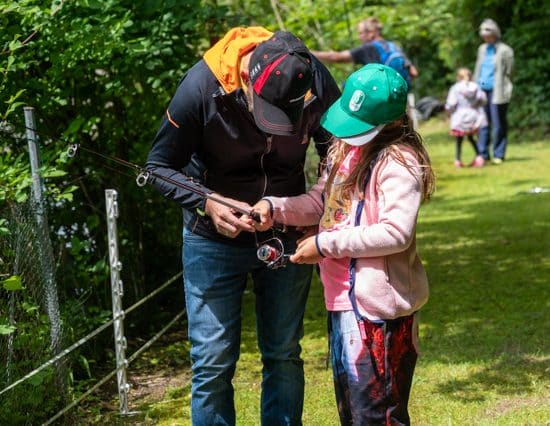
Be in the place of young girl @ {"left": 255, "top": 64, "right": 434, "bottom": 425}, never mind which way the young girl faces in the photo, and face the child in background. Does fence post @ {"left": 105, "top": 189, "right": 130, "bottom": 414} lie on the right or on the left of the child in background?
left

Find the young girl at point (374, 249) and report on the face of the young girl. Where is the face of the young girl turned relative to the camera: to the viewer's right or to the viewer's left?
to the viewer's left

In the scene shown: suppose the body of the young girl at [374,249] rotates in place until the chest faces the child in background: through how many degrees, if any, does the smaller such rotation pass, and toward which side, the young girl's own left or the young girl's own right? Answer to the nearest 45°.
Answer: approximately 135° to the young girl's own right

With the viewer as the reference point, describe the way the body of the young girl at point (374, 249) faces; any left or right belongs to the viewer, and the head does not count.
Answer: facing the viewer and to the left of the viewer
